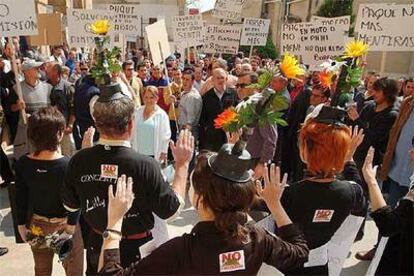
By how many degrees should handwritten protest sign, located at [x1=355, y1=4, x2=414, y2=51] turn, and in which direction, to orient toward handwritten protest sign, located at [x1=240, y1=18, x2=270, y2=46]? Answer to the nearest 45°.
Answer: approximately 135° to its right

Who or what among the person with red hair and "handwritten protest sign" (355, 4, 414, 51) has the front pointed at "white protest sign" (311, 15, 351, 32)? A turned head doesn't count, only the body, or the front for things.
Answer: the person with red hair

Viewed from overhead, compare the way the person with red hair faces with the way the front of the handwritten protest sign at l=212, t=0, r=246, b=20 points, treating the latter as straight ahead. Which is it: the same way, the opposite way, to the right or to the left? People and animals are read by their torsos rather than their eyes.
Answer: the opposite way

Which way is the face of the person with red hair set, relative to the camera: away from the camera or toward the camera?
away from the camera

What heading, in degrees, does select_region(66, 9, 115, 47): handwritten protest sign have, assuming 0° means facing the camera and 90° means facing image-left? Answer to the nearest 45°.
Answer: approximately 0°

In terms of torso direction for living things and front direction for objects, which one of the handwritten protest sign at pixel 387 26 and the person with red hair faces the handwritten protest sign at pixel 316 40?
the person with red hair

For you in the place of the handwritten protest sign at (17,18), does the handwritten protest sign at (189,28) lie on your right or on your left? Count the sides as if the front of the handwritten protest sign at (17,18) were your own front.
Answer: on your left

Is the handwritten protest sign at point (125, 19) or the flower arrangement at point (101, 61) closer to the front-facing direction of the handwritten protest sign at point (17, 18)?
the flower arrangement
